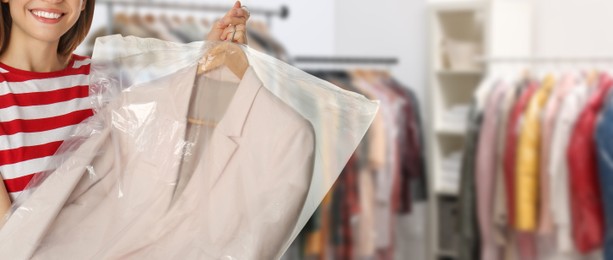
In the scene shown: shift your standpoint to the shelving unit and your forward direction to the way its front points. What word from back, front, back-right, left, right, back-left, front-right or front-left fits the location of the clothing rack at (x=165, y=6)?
front-right

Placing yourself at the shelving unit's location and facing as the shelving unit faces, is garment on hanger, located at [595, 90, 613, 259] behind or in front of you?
in front

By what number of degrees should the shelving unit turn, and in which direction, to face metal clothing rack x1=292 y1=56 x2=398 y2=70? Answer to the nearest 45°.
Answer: approximately 45° to its right

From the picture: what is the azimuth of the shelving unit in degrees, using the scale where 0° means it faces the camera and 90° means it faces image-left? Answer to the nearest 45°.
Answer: approximately 0°
